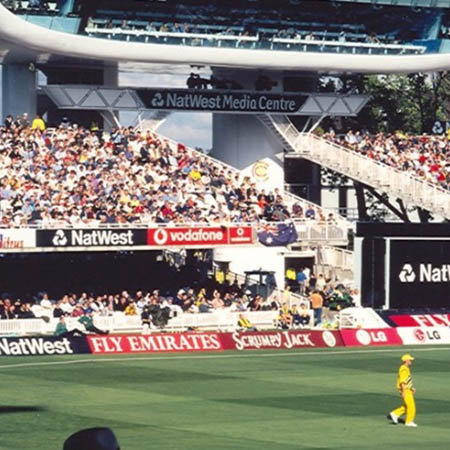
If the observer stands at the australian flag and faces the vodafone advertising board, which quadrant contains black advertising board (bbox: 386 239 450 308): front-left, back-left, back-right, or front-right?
back-left

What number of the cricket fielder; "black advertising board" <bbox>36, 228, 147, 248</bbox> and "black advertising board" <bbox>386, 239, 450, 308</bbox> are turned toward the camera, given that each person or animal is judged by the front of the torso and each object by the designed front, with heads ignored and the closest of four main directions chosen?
2

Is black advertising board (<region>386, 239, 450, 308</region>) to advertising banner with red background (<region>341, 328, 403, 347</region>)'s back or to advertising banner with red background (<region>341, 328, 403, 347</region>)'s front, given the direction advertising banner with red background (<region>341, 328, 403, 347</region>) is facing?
to the back

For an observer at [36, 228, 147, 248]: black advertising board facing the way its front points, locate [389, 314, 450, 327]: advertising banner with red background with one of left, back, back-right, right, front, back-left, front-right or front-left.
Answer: left

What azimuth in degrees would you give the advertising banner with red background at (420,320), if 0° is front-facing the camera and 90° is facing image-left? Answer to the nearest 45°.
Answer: approximately 0°

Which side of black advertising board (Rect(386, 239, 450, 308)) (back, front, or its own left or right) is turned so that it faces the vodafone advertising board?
right

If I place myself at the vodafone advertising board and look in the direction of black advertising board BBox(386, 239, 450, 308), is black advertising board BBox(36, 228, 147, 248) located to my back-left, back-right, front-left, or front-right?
back-right

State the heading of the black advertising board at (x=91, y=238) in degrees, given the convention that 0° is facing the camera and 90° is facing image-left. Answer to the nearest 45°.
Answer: approximately 0°

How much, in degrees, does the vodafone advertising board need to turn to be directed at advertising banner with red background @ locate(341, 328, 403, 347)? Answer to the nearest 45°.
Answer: approximately 45° to its left
